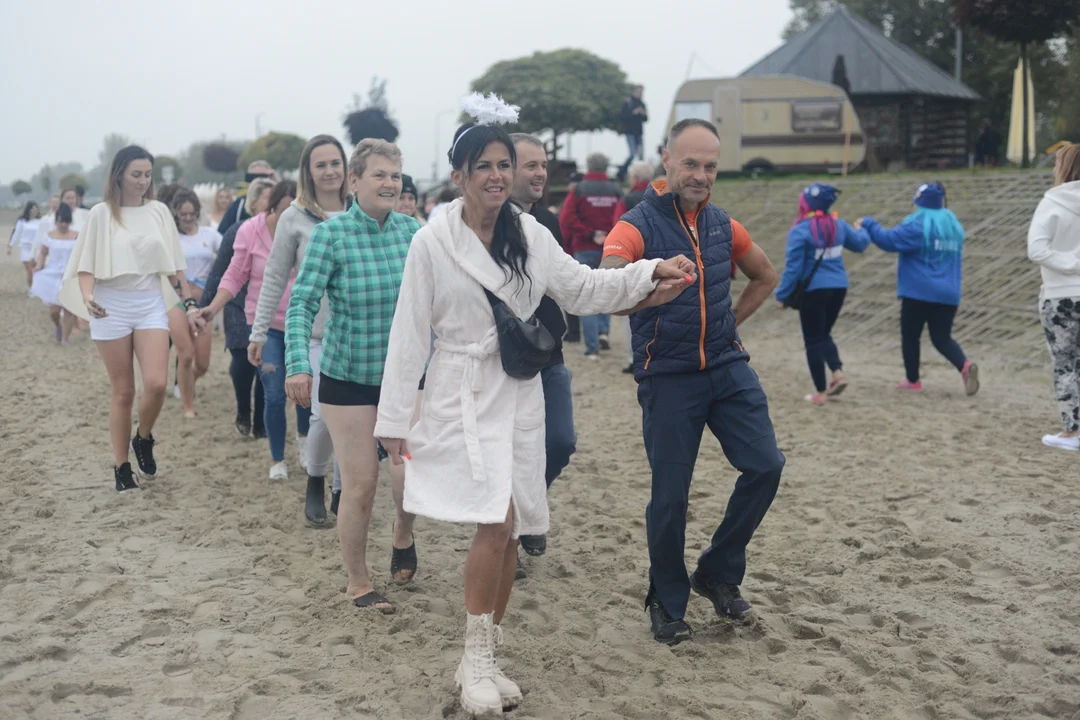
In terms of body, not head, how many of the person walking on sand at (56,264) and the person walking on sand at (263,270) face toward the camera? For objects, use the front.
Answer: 2

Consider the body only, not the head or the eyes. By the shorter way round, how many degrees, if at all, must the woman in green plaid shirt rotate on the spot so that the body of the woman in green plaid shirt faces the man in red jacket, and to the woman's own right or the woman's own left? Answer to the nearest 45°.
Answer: approximately 135° to the woman's own left

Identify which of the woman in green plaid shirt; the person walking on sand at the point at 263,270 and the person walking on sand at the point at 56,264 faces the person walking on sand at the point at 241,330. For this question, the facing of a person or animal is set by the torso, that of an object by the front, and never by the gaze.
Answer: the person walking on sand at the point at 56,264

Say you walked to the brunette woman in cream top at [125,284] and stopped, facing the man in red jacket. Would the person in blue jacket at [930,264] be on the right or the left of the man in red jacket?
right

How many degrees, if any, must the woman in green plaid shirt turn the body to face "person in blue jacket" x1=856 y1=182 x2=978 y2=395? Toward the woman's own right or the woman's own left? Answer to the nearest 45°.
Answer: approximately 90° to the woman's own left

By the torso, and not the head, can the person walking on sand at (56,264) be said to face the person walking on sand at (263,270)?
yes

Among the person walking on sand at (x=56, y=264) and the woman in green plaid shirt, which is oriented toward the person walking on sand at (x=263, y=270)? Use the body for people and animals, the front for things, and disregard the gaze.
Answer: the person walking on sand at (x=56, y=264)

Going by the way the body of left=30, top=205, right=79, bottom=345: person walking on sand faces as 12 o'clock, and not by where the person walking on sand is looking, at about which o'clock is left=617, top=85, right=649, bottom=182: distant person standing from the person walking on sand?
The distant person standing is roughly at 8 o'clock from the person walking on sand.

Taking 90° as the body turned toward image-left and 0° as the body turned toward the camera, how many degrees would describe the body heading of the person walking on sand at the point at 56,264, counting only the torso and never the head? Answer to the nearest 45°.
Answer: approximately 0°
